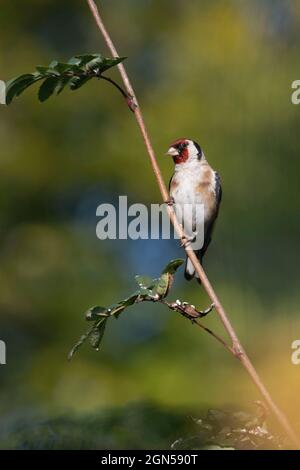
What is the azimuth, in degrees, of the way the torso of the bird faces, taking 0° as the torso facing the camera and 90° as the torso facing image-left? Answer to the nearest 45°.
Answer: approximately 45°
